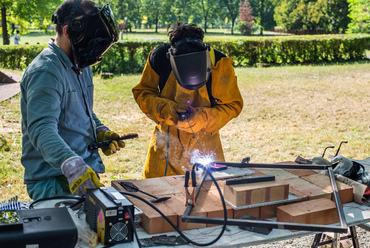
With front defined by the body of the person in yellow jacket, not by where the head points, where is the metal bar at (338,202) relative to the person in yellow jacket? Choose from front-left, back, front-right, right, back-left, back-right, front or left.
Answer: front-left

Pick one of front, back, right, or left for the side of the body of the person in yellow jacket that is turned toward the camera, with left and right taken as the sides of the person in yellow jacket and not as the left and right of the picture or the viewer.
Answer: front

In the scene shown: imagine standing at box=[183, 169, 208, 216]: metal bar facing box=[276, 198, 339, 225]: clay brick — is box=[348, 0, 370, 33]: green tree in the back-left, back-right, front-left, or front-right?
front-left

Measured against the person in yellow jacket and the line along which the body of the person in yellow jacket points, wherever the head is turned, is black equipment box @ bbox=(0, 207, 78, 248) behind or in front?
in front

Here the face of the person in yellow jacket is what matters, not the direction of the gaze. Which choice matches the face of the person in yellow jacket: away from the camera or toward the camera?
toward the camera

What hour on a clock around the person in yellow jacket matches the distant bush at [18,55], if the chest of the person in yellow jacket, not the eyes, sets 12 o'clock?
The distant bush is roughly at 5 o'clock from the person in yellow jacket.

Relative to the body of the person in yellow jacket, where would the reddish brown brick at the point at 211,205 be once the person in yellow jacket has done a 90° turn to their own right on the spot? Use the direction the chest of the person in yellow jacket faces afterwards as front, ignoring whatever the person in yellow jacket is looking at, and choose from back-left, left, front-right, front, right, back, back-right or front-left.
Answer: left

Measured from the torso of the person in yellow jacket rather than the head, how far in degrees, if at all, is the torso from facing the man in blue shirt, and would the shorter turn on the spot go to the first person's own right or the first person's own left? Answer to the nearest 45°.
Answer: approximately 45° to the first person's own right

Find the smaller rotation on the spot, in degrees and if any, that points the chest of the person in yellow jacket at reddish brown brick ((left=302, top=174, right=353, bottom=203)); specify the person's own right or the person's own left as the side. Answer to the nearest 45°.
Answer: approximately 45° to the person's own left
